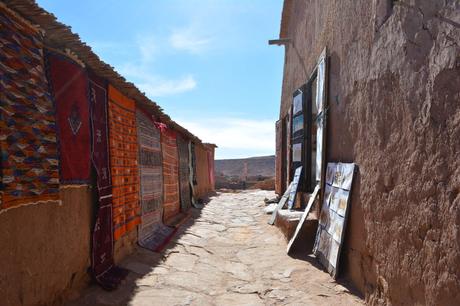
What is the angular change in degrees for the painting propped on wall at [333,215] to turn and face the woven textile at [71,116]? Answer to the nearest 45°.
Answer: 0° — it already faces it

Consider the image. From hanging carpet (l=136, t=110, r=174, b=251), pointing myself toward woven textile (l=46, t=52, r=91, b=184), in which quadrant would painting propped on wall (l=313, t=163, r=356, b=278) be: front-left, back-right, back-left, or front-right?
front-left

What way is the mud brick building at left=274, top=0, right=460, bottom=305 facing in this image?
to the viewer's left

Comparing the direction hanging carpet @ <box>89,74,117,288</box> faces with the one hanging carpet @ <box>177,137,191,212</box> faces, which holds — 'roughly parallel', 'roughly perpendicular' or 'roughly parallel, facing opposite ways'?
roughly parallel

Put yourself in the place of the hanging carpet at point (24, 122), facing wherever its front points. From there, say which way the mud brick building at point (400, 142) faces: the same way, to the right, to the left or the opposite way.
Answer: the opposite way

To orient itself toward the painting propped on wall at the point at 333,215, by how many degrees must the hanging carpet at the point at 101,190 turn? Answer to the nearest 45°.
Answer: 0° — it already faces it

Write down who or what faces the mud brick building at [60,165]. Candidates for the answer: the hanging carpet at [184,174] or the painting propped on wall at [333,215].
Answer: the painting propped on wall

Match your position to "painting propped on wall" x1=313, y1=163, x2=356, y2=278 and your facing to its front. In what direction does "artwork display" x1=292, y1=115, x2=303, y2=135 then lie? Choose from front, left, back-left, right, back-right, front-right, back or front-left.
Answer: back-right

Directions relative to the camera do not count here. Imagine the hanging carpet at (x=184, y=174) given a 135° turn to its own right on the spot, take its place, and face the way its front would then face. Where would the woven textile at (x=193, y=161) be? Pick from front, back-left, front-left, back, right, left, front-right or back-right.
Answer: back-right

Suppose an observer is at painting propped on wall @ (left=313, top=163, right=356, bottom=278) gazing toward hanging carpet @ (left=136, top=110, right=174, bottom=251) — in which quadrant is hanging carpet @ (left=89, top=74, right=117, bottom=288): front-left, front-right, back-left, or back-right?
front-left

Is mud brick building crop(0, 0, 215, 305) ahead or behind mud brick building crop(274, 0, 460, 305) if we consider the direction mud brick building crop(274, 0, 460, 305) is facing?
ahead

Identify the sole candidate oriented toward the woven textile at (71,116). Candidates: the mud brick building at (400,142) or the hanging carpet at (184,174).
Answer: the mud brick building

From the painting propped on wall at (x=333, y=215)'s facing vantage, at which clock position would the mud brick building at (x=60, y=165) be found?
The mud brick building is roughly at 12 o'clock from the painting propped on wall.

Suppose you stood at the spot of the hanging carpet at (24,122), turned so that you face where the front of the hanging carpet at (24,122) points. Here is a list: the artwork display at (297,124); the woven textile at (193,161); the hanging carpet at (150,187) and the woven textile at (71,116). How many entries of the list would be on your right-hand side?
0

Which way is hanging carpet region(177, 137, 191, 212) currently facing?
to the viewer's right

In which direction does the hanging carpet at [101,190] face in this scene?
to the viewer's right

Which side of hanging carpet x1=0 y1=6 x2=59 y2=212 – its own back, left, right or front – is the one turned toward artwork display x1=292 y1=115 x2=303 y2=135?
left

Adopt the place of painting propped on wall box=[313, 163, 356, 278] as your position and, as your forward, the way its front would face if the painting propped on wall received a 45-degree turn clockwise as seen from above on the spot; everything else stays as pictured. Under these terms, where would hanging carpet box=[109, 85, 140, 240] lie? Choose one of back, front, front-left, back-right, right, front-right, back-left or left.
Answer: front

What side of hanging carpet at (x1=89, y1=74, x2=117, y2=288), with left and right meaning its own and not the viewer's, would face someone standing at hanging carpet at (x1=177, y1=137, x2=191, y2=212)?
left

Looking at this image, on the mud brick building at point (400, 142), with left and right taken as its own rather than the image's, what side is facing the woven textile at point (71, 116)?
front
